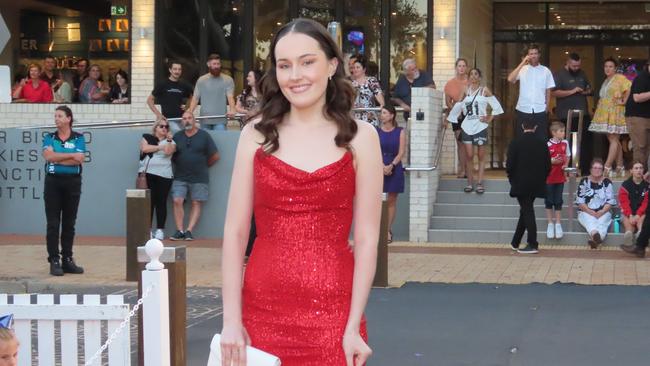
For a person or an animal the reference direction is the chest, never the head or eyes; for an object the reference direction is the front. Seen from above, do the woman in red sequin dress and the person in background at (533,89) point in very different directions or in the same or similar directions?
same or similar directions

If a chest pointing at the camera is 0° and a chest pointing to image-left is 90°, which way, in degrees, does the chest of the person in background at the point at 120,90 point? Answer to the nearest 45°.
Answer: approximately 0°

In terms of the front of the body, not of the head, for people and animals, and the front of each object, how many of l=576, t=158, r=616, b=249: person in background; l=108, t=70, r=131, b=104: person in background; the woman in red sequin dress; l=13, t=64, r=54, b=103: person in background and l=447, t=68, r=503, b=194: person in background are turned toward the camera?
5

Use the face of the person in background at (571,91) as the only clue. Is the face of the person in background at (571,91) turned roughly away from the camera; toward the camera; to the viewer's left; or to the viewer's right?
toward the camera

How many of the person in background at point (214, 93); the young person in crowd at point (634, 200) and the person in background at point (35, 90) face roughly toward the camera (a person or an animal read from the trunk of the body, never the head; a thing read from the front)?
3

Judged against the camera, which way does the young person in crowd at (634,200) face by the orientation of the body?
toward the camera

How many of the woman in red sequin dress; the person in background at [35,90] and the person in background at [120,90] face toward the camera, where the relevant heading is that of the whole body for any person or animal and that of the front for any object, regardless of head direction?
3

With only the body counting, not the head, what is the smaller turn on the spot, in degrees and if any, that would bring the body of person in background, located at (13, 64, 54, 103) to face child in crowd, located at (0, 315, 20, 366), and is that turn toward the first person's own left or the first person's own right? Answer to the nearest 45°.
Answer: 0° — they already face them

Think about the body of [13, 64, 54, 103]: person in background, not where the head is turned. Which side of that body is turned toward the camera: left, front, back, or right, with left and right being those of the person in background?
front

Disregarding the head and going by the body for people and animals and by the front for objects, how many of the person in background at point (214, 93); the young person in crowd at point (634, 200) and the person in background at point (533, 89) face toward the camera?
3

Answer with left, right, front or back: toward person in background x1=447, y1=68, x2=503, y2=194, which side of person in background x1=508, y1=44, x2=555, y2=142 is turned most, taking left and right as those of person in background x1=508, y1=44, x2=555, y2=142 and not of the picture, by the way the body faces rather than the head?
right

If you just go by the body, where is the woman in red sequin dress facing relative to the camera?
toward the camera

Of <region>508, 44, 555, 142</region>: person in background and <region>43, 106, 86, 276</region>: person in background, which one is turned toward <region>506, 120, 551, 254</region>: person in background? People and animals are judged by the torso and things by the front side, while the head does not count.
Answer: <region>508, 44, 555, 142</region>: person in background

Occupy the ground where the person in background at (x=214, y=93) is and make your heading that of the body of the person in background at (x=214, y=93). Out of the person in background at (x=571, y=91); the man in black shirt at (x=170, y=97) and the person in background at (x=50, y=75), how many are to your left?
1

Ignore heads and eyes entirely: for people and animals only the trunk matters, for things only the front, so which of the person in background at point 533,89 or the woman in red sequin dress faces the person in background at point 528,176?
the person in background at point 533,89

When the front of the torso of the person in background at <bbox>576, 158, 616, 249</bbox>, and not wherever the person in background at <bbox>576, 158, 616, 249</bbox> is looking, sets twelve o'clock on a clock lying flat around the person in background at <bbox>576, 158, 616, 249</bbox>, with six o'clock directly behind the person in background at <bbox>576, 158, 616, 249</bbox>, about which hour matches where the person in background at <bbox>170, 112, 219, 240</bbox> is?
the person in background at <bbox>170, 112, 219, 240</bbox> is roughly at 3 o'clock from the person in background at <bbox>576, 158, 616, 249</bbox>.

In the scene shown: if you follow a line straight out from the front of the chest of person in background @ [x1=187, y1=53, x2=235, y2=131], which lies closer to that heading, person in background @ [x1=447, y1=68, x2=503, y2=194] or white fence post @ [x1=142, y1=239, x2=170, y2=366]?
the white fence post

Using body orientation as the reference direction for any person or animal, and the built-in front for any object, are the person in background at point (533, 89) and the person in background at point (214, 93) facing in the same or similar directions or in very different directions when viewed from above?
same or similar directions

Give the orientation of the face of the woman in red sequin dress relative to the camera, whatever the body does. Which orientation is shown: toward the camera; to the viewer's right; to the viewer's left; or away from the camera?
toward the camera
